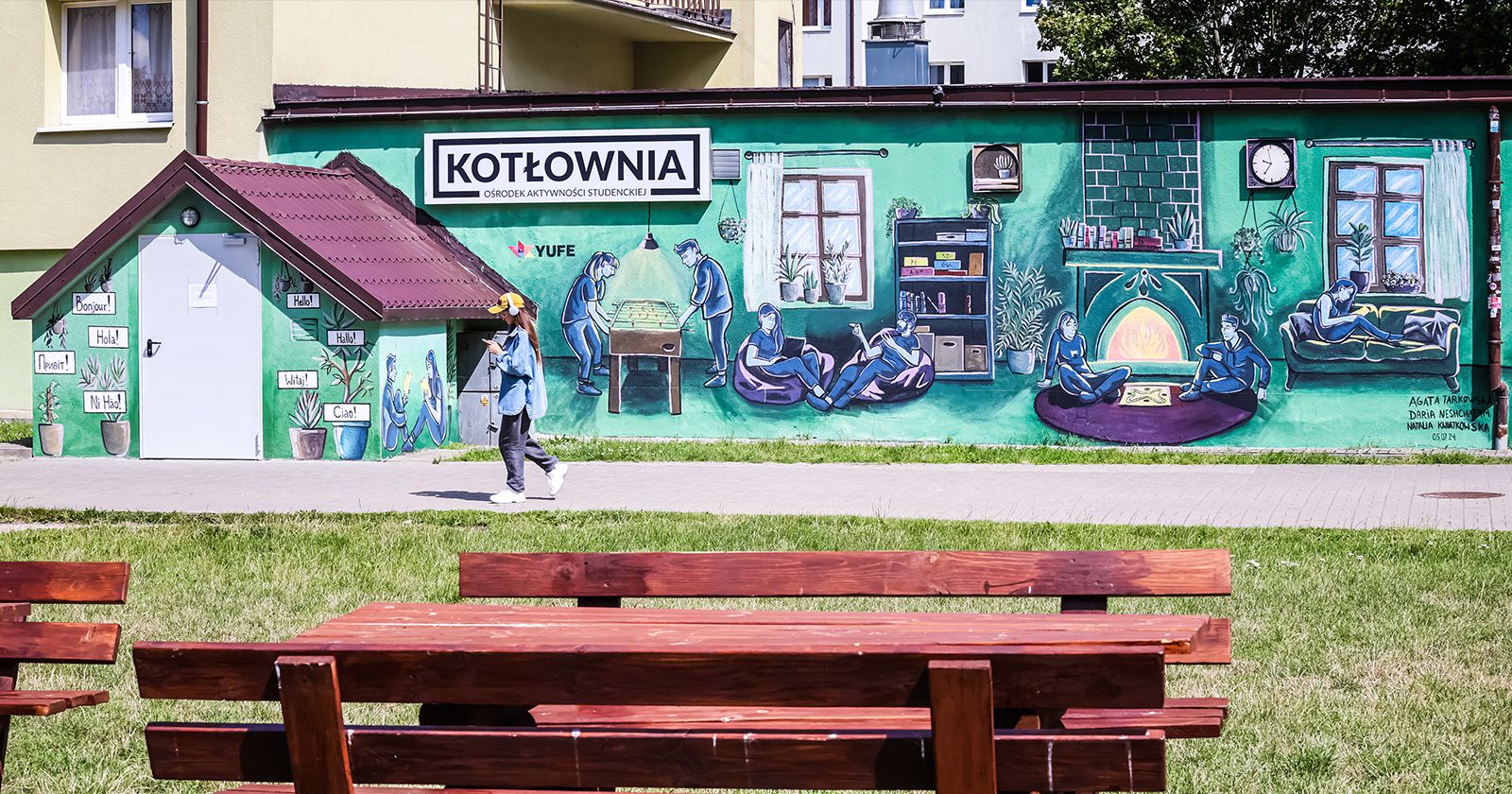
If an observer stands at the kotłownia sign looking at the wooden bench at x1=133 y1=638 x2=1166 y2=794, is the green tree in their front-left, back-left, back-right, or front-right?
back-left

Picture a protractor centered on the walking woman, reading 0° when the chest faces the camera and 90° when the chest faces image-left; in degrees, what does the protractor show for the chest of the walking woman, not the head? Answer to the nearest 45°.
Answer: approximately 90°

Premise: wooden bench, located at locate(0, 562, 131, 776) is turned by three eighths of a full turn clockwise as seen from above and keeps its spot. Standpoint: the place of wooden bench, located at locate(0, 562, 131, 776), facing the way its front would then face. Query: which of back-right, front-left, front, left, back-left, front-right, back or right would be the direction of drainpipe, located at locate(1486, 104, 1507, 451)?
right

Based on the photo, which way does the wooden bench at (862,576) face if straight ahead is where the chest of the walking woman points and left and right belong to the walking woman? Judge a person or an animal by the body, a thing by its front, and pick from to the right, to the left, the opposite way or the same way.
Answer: to the left

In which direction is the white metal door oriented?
toward the camera

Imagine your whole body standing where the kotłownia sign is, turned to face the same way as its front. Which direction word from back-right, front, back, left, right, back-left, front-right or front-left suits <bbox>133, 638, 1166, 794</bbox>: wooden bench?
front

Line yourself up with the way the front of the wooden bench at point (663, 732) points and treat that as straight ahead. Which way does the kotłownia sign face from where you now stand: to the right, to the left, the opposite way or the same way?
the opposite way

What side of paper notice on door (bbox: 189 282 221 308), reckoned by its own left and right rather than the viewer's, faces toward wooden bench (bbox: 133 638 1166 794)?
front

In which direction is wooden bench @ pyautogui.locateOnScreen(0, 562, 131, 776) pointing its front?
toward the camera

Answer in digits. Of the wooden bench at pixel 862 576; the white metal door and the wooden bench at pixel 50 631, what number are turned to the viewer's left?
0

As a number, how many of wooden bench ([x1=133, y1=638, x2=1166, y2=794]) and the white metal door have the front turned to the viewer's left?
0

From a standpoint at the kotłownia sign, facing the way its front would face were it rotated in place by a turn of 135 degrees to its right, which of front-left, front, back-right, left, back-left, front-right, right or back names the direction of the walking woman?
back-left

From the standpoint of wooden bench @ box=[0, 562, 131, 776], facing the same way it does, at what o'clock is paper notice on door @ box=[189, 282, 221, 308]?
The paper notice on door is roughly at 6 o'clock from the wooden bench.

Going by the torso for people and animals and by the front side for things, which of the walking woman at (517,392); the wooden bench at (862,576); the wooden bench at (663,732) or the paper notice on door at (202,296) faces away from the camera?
the wooden bench at (663,732)

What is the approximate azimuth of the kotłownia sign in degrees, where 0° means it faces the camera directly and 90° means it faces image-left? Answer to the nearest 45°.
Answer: approximately 0°

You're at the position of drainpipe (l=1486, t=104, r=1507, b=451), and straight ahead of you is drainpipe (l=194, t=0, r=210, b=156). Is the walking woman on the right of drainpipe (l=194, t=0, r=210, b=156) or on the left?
left
